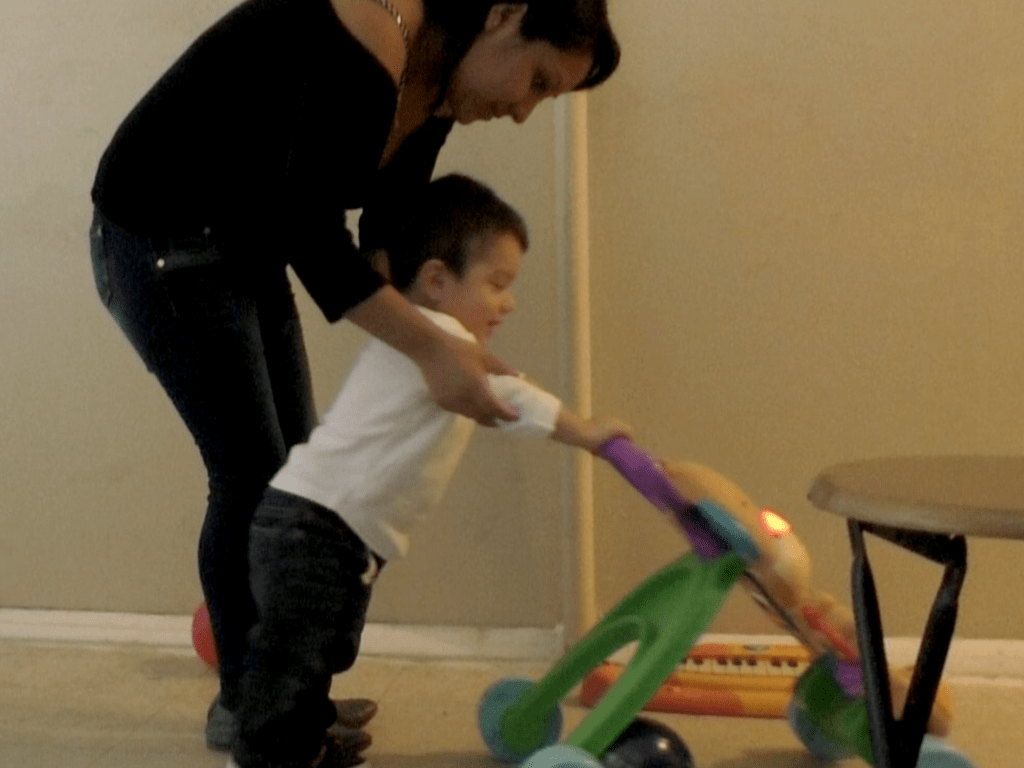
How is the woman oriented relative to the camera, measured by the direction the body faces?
to the viewer's right

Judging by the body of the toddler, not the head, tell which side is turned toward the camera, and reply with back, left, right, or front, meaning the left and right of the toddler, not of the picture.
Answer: right

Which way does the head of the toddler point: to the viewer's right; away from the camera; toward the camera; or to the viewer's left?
to the viewer's right

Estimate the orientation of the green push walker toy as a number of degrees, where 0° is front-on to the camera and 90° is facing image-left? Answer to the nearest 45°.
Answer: approximately 270°
